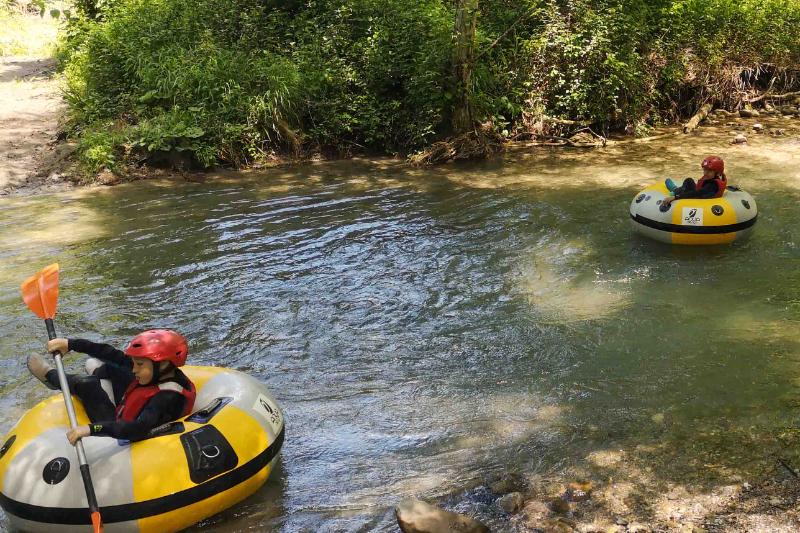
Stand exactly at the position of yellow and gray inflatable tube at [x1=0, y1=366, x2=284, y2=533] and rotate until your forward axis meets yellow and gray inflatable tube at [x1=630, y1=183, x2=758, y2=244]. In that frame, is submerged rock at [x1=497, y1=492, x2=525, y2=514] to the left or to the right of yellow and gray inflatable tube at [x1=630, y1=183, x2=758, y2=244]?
right

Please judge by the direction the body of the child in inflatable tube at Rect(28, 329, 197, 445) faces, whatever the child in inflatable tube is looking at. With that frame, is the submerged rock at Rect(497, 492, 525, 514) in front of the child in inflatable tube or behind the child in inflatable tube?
behind

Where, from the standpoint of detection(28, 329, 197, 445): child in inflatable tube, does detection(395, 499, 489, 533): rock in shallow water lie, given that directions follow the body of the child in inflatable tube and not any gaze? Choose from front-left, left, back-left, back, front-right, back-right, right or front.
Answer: back-left

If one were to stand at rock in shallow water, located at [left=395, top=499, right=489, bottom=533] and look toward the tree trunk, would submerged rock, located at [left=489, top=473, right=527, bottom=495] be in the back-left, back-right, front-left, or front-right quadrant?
front-right

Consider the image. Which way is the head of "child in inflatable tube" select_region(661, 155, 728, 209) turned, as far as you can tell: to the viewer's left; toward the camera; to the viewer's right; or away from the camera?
to the viewer's left

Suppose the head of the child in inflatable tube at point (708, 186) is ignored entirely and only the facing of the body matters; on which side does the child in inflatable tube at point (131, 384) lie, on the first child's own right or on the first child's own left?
on the first child's own left

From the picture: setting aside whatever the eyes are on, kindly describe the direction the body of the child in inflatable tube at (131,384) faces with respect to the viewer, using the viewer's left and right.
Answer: facing to the left of the viewer

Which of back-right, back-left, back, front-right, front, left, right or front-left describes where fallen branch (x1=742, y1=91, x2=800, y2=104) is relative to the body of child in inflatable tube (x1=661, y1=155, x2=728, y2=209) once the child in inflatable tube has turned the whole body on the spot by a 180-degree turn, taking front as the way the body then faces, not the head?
left

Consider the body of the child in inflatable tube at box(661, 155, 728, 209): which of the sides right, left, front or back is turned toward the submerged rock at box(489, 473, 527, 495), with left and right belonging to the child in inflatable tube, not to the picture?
left

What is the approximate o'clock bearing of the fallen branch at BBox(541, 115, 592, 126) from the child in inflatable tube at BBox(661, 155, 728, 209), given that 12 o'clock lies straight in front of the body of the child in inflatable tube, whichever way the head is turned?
The fallen branch is roughly at 2 o'clock from the child in inflatable tube.

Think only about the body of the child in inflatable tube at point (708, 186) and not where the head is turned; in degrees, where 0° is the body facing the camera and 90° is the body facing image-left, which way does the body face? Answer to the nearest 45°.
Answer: approximately 90°

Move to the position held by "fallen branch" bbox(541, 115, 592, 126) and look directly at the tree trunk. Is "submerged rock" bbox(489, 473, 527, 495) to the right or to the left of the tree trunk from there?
left

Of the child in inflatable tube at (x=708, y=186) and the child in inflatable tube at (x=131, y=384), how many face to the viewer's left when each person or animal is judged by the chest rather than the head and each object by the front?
2
